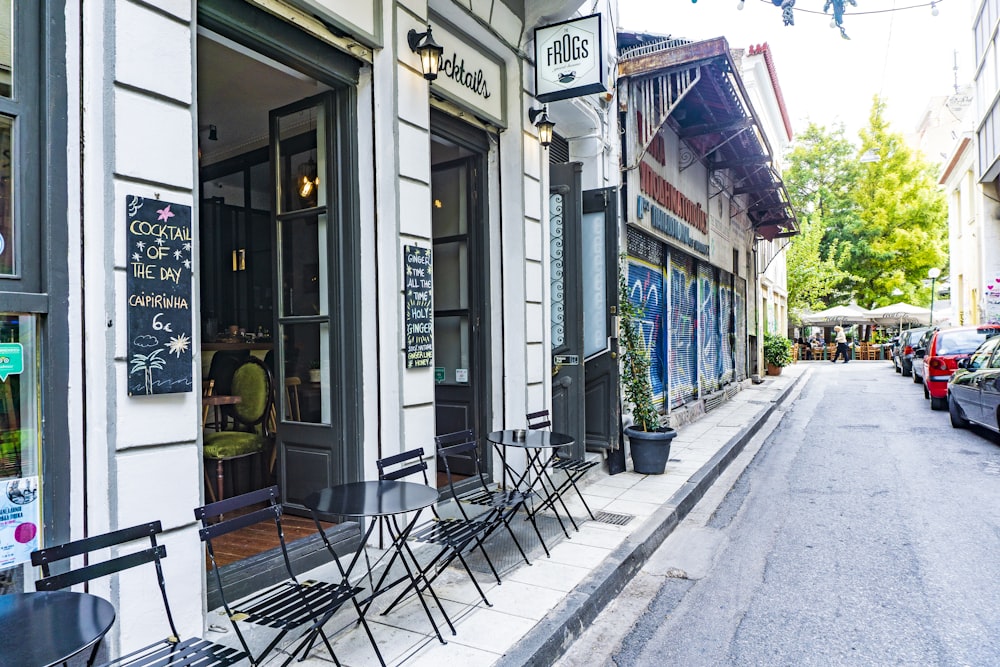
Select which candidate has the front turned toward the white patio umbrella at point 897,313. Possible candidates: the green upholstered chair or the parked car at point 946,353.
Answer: the parked car

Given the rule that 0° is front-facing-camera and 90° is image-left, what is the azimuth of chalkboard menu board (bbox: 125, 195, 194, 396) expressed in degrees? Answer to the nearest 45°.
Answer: approximately 315°

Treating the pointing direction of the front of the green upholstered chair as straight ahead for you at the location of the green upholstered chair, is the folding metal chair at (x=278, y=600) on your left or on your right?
on your left

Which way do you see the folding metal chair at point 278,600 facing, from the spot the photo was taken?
facing the viewer and to the right of the viewer

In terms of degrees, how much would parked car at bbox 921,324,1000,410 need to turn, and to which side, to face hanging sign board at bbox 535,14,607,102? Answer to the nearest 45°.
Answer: approximately 180°

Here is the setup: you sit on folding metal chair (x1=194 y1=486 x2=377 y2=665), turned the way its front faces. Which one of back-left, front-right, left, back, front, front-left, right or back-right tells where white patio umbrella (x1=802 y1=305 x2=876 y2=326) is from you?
left

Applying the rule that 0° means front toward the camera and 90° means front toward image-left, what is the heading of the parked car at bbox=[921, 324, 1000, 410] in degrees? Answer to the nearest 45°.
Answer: approximately 180°

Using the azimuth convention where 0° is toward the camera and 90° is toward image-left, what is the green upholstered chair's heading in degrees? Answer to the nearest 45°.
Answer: approximately 45°

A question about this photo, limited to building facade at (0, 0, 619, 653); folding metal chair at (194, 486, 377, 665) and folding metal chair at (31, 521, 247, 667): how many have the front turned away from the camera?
0

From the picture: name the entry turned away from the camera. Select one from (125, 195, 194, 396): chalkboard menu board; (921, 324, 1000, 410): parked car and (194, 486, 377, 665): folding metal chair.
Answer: the parked car

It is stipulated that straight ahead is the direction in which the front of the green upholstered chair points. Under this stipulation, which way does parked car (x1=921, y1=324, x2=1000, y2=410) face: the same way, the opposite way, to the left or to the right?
the opposite way

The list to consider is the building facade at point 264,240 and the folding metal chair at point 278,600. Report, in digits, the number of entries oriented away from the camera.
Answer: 0

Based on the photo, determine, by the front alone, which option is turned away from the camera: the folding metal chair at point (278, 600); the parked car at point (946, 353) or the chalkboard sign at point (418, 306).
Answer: the parked car

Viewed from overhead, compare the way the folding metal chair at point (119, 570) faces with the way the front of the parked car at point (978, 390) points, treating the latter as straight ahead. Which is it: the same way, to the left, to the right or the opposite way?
to the right

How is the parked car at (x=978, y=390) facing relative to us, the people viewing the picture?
facing away from the viewer and to the left of the viewer

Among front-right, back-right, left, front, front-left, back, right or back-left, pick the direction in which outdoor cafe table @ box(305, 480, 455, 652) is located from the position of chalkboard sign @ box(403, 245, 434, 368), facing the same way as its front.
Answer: front-right
